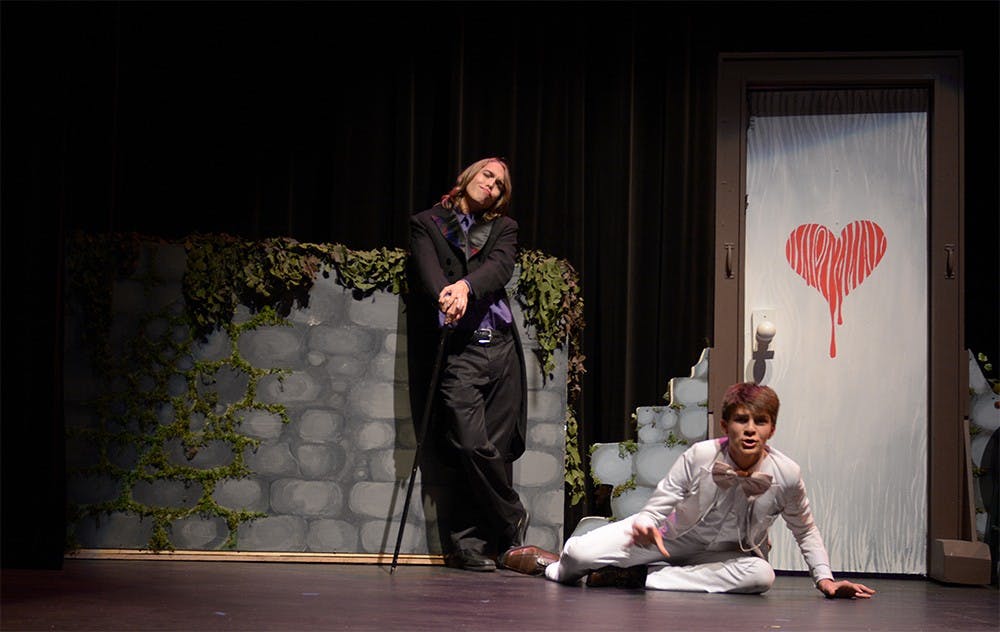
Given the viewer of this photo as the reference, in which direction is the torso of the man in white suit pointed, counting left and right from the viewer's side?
facing the viewer

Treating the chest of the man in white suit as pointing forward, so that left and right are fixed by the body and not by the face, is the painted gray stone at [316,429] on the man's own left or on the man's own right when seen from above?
on the man's own right

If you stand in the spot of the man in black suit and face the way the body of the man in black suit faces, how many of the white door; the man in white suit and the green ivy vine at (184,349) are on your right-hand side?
1

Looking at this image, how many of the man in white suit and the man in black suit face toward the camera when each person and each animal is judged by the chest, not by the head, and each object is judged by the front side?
2

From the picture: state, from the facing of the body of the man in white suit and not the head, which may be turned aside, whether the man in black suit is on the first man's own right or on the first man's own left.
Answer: on the first man's own right

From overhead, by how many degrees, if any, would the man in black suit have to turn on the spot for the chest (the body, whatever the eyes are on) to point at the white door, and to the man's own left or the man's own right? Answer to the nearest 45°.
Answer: approximately 90° to the man's own left

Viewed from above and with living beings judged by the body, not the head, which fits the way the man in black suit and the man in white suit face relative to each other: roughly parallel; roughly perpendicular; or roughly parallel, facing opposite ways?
roughly parallel

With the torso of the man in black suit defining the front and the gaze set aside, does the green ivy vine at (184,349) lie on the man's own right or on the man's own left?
on the man's own right

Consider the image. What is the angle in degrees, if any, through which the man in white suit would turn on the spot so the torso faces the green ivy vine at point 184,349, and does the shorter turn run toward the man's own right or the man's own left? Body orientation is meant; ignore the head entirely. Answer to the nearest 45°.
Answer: approximately 90° to the man's own right

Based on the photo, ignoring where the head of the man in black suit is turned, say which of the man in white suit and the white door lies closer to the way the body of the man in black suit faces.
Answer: the man in white suit

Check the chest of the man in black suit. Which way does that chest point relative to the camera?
toward the camera
